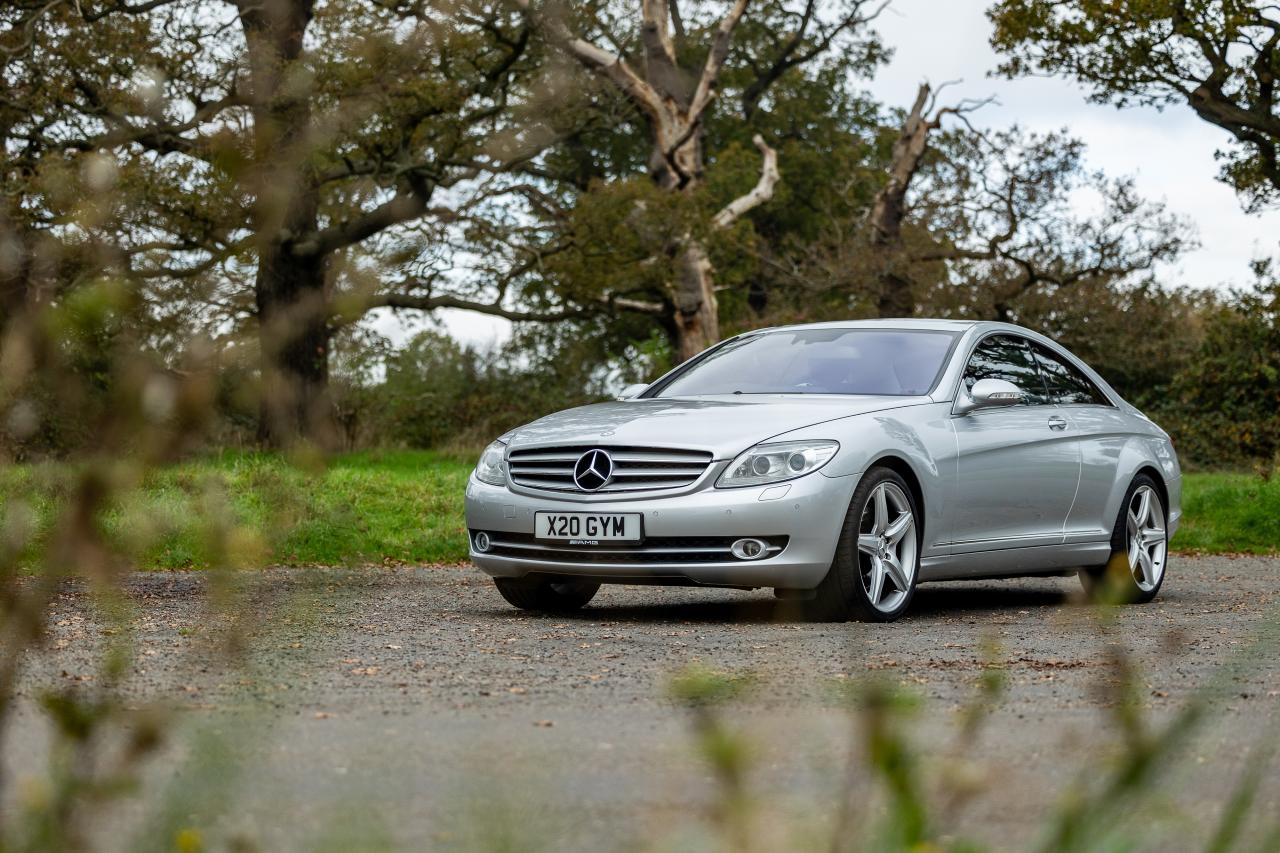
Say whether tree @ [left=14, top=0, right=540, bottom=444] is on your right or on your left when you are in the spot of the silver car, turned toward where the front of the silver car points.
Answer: on your right

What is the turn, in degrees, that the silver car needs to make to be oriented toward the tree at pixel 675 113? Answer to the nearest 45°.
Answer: approximately 135° to its right

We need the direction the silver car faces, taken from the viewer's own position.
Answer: facing the viewer and to the left of the viewer
